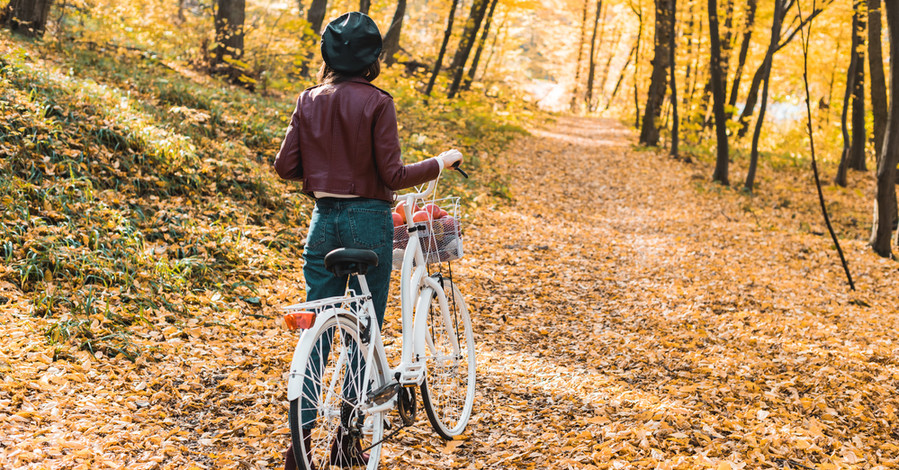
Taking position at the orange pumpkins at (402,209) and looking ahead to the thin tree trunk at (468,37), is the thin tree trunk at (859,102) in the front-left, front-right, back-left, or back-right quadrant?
front-right

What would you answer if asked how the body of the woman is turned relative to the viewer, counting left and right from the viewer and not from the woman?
facing away from the viewer

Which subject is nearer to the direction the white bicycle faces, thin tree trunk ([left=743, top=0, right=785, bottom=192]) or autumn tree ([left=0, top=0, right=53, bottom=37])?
the thin tree trunk

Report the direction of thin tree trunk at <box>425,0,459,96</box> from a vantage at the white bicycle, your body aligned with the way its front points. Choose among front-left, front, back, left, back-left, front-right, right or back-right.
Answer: front-left

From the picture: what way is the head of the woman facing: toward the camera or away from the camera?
away from the camera

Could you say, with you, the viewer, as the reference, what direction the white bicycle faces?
facing away from the viewer and to the right of the viewer

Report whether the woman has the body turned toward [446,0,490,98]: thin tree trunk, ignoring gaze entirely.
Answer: yes

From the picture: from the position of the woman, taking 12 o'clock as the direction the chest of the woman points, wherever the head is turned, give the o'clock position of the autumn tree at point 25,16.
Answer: The autumn tree is roughly at 11 o'clock from the woman.

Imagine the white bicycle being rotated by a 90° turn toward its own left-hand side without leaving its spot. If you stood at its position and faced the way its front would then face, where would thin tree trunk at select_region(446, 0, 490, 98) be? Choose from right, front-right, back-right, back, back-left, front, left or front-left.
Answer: front-right

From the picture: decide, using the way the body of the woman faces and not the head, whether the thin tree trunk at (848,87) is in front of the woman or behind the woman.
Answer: in front

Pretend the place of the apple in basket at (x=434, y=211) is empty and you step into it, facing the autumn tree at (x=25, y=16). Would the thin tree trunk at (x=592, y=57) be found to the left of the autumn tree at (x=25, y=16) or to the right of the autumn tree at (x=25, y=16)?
right

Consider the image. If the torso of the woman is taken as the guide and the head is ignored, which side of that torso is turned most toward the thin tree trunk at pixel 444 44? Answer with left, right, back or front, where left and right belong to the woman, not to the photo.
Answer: front

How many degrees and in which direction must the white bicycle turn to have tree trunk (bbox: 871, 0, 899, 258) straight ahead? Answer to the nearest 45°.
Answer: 0° — it already faces it

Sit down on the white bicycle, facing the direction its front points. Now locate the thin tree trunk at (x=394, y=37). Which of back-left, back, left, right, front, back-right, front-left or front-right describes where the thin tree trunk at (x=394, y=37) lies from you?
front-left
